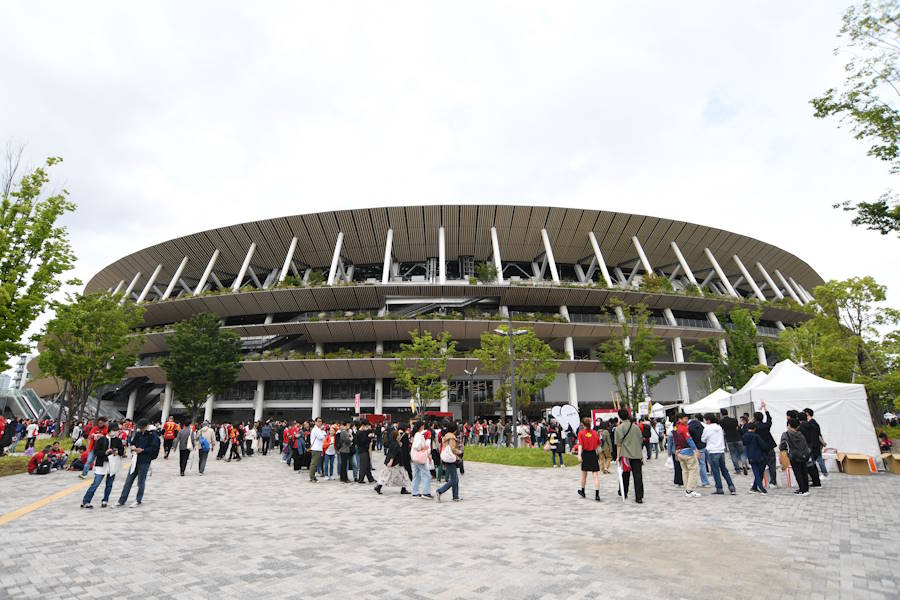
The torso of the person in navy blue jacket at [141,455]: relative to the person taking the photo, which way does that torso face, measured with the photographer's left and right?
facing the viewer and to the left of the viewer

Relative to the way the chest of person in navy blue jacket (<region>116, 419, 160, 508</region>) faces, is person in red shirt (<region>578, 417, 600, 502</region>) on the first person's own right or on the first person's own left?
on the first person's own left

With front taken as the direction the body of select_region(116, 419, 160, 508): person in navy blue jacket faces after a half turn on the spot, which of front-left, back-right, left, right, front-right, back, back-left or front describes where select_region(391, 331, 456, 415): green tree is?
front

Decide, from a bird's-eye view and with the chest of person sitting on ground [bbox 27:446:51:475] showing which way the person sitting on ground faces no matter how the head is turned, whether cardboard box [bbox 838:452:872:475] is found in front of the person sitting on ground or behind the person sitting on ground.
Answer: in front

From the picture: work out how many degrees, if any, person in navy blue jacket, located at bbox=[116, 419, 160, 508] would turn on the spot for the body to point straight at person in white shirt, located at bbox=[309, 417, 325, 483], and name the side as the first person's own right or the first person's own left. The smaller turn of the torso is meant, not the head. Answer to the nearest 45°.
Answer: approximately 180°

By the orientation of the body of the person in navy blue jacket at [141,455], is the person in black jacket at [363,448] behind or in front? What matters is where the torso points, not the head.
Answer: behind
